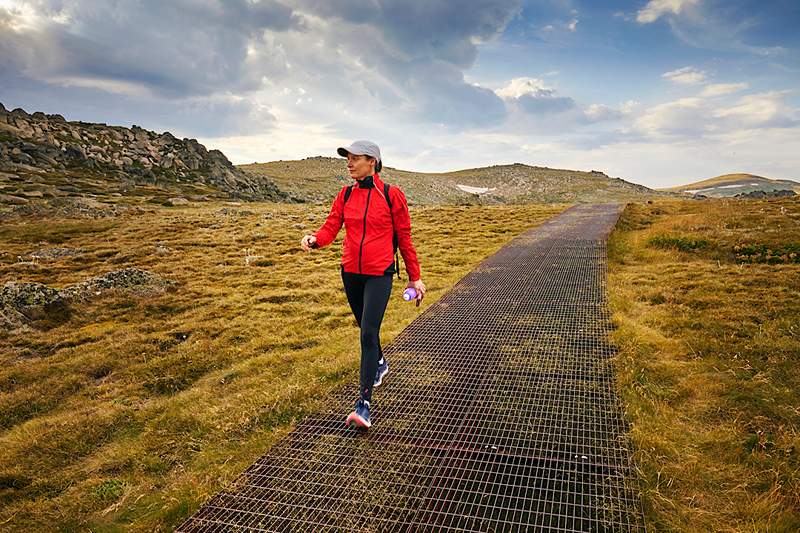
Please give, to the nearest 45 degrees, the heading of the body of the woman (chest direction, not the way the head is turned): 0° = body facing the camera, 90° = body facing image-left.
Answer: approximately 45°

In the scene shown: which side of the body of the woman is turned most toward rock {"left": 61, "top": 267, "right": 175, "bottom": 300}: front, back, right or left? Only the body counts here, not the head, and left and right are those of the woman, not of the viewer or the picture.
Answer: right

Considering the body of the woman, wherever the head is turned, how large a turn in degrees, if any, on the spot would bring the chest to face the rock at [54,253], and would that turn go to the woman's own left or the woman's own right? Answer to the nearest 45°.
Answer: approximately 90° to the woman's own right

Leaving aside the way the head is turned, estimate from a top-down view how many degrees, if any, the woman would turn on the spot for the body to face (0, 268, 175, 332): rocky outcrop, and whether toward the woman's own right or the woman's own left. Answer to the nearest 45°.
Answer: approximately 90° to the woman's own right

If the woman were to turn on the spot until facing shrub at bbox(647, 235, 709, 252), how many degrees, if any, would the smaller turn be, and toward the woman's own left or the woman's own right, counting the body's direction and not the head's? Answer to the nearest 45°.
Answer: approximately 180°

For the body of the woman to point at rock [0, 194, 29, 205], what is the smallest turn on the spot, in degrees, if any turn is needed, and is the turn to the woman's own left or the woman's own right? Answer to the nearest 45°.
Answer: approximately 90° to the woman's own right
